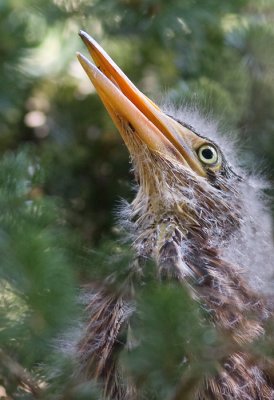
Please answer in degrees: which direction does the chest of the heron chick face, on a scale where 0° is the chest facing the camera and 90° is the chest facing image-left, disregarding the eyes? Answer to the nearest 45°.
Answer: approximately 90°
